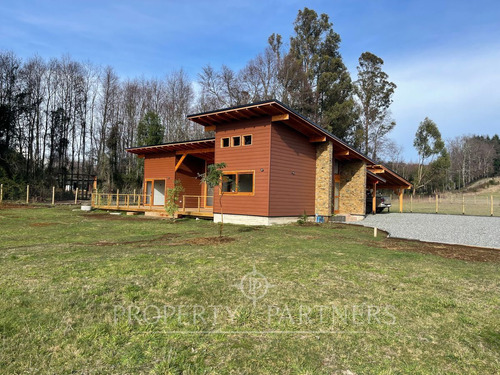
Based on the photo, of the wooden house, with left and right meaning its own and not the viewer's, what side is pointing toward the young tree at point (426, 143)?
back

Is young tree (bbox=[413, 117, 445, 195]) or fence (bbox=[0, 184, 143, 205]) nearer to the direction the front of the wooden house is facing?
the fence

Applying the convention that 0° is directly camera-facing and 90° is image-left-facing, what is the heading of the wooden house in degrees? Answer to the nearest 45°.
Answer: approximately 45°

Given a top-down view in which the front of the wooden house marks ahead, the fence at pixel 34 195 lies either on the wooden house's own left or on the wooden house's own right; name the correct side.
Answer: on the wooden house's own right

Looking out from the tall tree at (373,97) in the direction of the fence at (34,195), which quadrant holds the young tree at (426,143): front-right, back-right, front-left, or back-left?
back-right

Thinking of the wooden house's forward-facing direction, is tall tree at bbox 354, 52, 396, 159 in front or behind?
behind

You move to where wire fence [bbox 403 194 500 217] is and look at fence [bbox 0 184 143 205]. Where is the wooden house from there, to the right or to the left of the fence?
left
